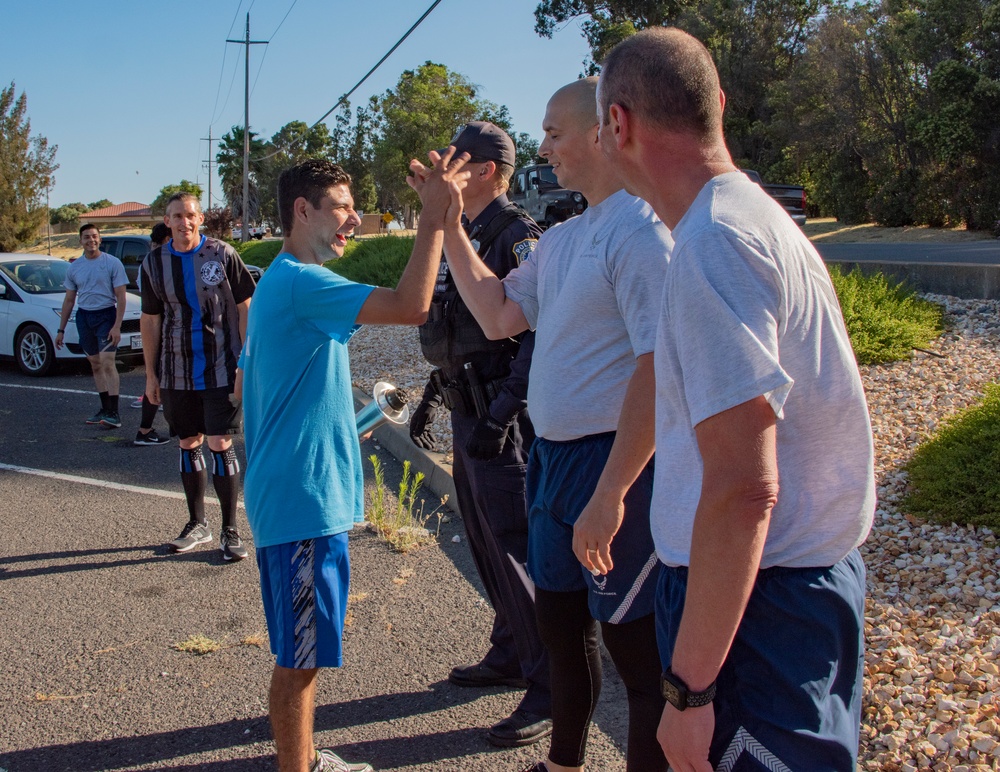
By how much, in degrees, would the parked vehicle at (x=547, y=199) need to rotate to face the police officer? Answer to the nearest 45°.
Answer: approximately 45° to its right

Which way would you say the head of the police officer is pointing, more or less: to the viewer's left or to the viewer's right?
to the viewer's left

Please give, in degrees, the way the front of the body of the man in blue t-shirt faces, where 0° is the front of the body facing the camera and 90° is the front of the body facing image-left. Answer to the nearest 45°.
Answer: approximately 270°

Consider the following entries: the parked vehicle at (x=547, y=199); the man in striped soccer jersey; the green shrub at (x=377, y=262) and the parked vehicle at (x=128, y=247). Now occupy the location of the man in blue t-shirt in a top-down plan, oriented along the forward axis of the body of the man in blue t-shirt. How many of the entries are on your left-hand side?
4

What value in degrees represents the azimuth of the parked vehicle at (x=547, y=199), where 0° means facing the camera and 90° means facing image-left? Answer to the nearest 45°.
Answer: approximately 315°

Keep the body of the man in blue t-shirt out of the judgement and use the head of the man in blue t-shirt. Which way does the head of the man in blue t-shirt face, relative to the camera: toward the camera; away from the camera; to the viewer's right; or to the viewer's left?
to the viewer's right

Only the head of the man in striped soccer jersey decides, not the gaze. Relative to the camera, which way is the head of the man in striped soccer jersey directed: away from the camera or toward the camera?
toward the camera

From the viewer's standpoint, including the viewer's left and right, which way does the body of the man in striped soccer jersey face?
facing the viewer

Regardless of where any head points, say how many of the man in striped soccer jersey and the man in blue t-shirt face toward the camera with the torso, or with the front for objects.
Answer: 1

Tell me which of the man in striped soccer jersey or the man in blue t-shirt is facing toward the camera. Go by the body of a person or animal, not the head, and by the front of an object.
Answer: the man in striped soccer jersey

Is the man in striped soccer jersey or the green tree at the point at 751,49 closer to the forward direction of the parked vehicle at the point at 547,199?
the man in striped soccer jersey

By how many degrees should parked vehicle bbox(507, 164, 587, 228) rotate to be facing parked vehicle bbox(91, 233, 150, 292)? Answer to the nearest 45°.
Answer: approximately 90° to its right
